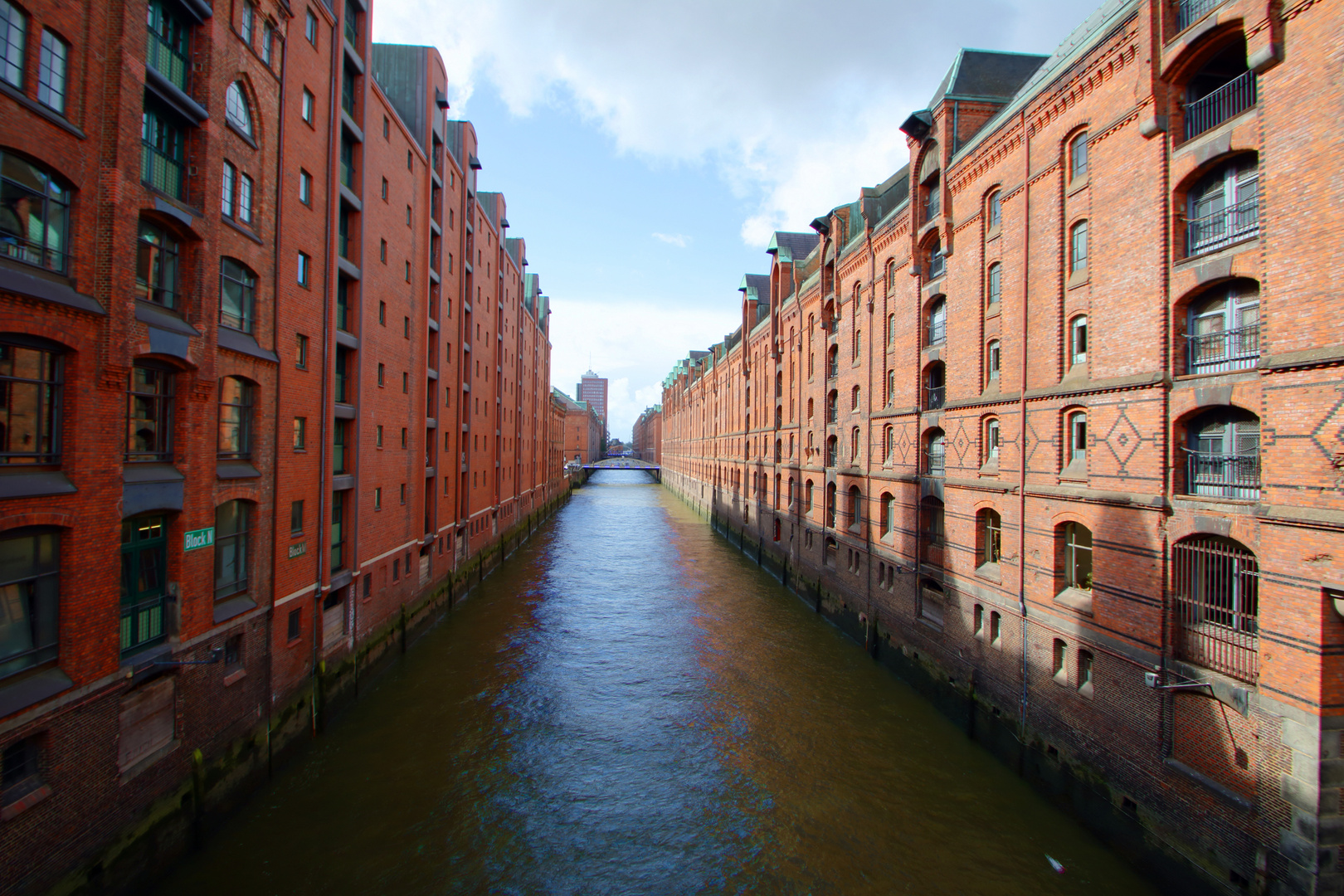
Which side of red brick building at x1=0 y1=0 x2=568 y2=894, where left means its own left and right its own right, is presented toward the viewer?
right
